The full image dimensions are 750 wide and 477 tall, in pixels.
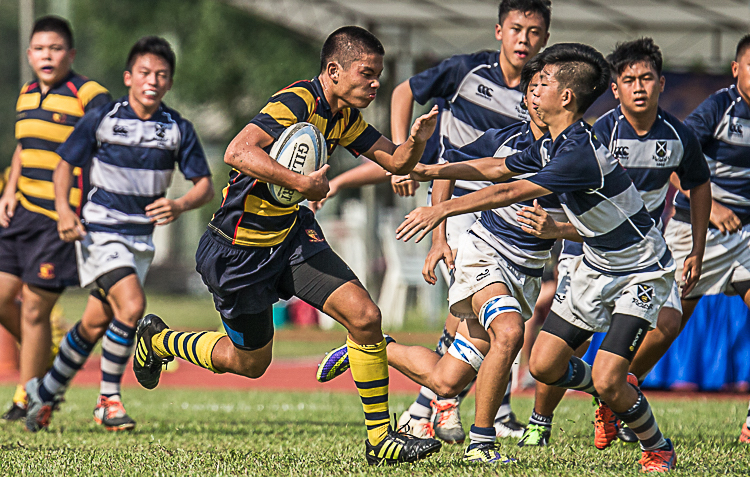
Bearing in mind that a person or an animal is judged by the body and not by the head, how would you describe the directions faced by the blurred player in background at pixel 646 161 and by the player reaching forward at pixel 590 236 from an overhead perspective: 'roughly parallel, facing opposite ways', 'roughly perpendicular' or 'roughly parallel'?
roughly perpendicular

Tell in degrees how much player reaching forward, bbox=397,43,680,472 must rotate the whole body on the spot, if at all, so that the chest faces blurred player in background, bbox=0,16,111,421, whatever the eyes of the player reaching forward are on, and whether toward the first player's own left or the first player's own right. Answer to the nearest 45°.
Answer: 0° — they already face them

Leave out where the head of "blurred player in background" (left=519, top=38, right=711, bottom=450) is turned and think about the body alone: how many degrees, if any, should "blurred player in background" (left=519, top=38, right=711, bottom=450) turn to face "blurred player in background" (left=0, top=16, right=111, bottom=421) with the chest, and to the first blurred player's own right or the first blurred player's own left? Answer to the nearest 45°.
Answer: approximately 90° to the first blurred player's own right

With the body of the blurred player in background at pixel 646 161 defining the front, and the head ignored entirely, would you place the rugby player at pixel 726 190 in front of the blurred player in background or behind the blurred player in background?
behind

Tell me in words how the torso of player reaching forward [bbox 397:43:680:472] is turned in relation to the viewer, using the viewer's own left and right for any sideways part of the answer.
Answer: facing to the left of the viewer

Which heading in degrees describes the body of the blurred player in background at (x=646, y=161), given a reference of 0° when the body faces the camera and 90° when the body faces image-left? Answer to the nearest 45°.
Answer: approximately 0°

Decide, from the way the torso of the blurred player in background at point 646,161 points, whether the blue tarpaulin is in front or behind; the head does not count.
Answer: behind

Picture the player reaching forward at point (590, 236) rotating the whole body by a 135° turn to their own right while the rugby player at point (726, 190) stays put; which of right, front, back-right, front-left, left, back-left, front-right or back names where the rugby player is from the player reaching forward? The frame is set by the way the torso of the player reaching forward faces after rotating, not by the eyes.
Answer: front

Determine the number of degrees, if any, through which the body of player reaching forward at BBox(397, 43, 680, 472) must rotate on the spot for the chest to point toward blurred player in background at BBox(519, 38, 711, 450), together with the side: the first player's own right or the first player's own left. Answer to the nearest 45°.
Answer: approximately 135° to the first player's own right

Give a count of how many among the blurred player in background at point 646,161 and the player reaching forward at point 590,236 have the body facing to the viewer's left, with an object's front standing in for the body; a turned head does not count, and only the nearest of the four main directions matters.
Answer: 1

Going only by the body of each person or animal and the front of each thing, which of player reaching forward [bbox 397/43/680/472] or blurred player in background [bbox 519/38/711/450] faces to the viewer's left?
the player reaching forward
